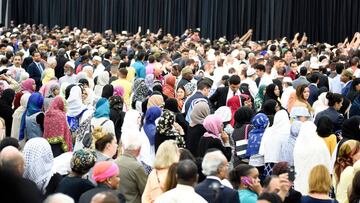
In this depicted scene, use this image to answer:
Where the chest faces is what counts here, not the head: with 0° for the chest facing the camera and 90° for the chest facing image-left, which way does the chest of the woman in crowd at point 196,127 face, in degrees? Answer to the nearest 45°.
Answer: approximately 225°

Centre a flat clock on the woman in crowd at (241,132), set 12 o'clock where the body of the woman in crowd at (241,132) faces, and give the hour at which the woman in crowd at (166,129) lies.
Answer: the woman in crowd at (166,129) is roughly at 8 o'clock from the woman in crowd at (241,132).

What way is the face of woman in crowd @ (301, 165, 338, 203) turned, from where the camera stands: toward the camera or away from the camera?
away from the camera

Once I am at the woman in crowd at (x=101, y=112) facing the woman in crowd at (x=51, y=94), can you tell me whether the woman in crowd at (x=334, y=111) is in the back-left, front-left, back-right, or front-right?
back-right

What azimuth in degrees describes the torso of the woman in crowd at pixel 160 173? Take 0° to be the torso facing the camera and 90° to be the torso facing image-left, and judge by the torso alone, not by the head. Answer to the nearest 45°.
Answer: approximately 225°

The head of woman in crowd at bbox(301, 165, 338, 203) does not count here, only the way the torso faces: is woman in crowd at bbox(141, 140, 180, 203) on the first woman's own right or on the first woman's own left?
on the first woman's own left

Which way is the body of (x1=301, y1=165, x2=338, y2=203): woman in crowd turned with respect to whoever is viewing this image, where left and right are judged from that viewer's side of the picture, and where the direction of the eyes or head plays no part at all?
facing away from the viewer

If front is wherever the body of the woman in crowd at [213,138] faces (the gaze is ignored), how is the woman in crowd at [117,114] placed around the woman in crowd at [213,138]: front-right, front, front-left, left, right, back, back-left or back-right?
left

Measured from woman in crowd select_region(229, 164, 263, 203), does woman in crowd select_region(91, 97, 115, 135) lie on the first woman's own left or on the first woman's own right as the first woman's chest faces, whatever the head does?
on the first woman's own left

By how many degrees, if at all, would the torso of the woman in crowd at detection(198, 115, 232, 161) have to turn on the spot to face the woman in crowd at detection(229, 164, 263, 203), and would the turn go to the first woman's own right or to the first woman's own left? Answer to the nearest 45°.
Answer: approximately 135° to the first woman's own right

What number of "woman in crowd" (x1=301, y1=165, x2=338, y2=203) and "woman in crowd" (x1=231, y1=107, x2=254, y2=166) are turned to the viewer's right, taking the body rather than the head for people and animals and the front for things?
0
